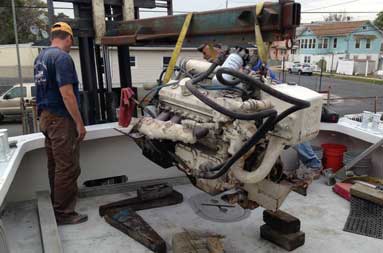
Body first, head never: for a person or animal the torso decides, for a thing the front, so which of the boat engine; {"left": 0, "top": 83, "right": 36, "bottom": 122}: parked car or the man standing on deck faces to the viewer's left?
the parked car

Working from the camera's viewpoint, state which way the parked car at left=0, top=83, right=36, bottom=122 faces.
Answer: facing to the left of the viewer

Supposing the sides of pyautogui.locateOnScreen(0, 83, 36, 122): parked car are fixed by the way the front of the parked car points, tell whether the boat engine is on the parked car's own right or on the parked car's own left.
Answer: on the parked car's own left

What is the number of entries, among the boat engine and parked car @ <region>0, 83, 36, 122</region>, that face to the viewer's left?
1

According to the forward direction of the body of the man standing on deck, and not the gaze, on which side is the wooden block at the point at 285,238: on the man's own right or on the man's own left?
on the man's own right

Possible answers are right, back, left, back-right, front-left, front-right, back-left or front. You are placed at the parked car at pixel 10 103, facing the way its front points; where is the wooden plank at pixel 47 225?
left

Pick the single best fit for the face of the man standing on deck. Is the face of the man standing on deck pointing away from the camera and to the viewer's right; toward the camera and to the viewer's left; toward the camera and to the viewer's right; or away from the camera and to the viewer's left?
away from the camera and to the viewer's right

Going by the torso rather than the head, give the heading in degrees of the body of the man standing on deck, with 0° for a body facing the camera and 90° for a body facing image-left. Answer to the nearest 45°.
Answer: approximately 225°

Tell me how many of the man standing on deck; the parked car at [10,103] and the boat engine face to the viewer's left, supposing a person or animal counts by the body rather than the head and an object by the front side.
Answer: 1
